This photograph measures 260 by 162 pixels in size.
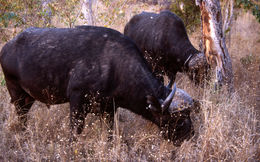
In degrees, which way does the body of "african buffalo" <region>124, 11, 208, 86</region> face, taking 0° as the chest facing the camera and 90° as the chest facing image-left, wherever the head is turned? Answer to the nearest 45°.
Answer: approximately 315°

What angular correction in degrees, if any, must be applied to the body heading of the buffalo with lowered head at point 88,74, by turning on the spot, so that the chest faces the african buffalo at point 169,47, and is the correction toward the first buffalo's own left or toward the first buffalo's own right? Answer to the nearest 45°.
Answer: approximately 45° to the first buffalo's own left

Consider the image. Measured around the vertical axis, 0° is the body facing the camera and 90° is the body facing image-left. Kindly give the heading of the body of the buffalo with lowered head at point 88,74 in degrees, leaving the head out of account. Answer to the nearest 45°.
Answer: approximately 270°

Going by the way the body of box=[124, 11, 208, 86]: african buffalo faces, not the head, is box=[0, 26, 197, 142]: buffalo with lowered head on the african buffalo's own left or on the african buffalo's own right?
on the african buffalo's own right

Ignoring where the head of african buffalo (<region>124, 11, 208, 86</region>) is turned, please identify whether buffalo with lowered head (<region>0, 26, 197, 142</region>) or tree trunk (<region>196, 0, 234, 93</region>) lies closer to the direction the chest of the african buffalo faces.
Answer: the tree trunk

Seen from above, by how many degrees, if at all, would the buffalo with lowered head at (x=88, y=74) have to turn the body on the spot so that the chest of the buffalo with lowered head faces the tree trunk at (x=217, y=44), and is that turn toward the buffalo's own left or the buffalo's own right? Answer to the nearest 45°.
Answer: approximately 45° to the buffalo's own left
